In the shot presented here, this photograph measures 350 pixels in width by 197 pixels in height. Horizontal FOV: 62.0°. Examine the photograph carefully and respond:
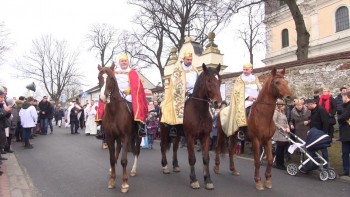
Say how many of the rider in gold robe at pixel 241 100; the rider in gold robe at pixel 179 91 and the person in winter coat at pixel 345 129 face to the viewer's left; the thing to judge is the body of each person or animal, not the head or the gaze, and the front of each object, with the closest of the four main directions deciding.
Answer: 1

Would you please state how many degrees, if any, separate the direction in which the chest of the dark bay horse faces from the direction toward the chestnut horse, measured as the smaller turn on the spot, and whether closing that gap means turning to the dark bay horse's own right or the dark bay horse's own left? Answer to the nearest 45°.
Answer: approximately 135° to the dark bay horse's own left

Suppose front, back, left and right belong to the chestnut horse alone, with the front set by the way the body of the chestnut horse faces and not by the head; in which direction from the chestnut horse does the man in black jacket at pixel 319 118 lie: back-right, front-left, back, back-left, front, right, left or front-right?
left

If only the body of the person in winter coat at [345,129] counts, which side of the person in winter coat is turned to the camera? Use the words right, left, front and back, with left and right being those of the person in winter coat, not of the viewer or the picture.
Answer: left

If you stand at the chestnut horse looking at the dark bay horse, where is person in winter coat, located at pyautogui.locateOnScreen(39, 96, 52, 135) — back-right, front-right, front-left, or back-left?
front-right

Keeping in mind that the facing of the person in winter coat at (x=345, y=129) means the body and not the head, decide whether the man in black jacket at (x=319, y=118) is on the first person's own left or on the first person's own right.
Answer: on the first person's own right

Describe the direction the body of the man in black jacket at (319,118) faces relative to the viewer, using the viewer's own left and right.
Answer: facing to the left of the viewer

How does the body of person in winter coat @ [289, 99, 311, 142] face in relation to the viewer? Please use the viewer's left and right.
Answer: facing the viewer and to the left of the viewer

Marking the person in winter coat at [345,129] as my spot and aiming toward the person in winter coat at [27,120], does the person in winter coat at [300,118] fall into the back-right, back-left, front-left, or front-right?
front-right

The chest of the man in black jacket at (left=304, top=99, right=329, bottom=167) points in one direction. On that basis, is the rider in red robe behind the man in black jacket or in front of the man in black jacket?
in front

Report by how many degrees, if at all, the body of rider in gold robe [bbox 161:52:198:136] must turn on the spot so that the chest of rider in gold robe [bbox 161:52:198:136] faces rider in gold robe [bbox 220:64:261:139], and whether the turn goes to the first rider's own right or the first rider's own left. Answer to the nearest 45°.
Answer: approximately 45° to the first rider's own left
